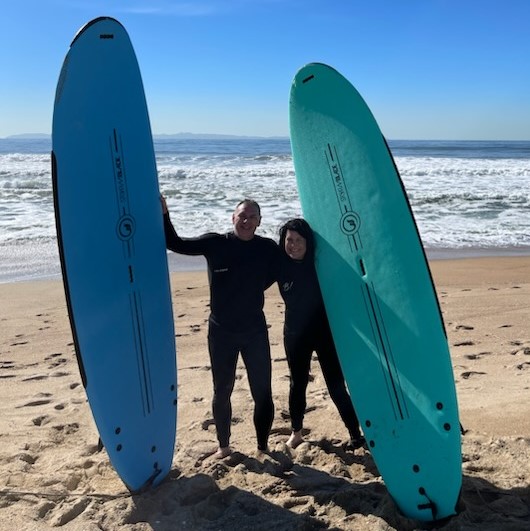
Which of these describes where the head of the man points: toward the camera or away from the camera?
toward the camera

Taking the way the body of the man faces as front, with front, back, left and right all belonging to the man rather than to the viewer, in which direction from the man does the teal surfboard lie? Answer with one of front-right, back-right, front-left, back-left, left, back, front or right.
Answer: left

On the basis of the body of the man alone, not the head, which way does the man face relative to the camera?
toward the camera
